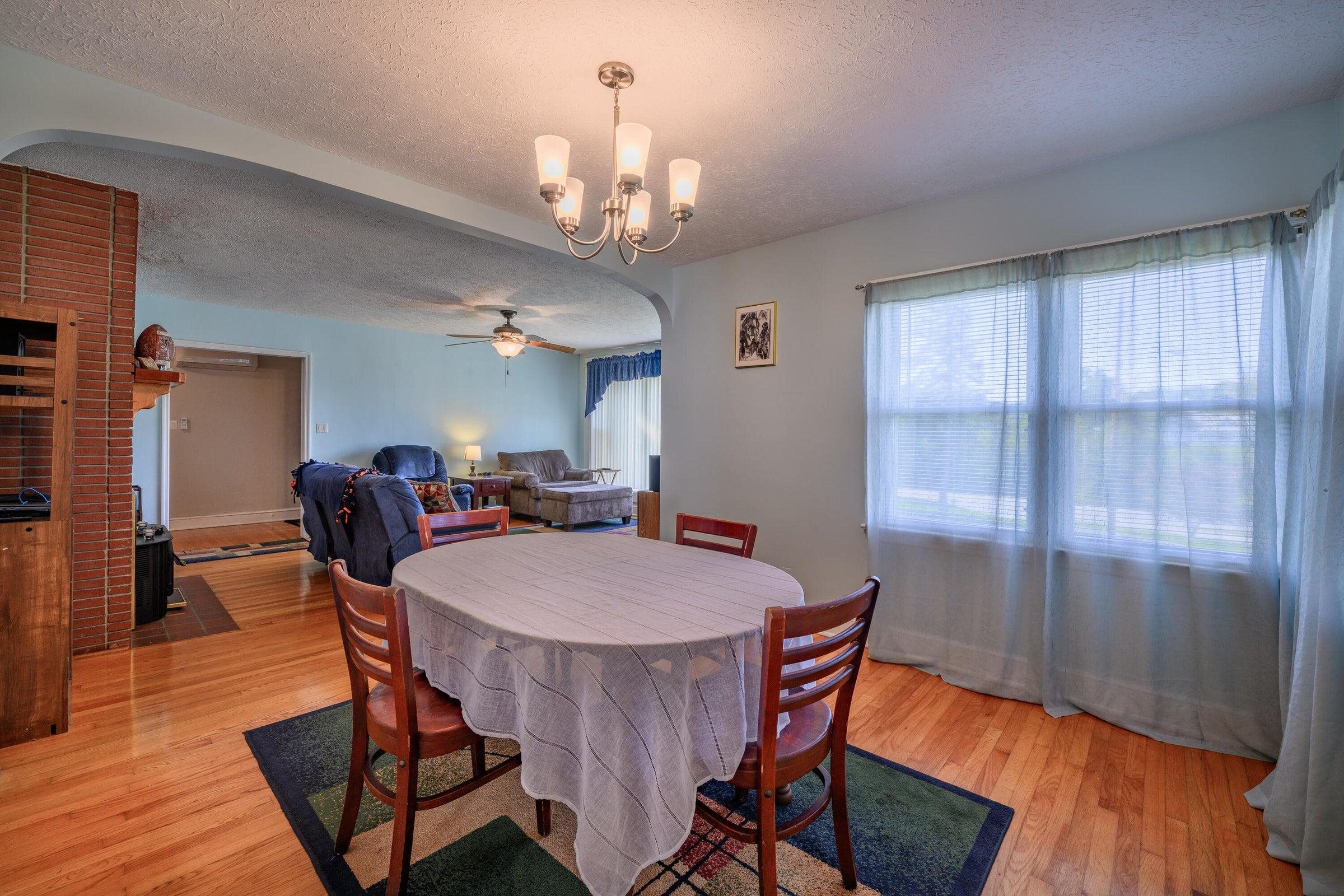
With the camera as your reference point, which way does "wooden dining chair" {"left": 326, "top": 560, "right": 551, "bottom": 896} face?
facing away from the viewer and to the right of the viewer

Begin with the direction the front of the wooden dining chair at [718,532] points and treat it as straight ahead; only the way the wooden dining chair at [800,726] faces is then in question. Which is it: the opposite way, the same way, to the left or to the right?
to the right

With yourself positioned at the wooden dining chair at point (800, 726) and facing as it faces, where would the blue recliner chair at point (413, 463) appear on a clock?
The blue recliner chair is roughly at 12 o'clock from the wooden dining chair.

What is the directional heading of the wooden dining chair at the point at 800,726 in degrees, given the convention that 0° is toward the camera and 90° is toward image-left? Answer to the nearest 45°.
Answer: approximately 135°

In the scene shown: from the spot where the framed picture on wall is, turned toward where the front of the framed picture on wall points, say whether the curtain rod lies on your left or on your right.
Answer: on your left

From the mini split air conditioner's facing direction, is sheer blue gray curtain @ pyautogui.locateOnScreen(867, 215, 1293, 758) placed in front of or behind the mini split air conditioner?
in front

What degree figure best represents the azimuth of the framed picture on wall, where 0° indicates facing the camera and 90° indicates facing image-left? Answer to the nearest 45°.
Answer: approximately 45°
